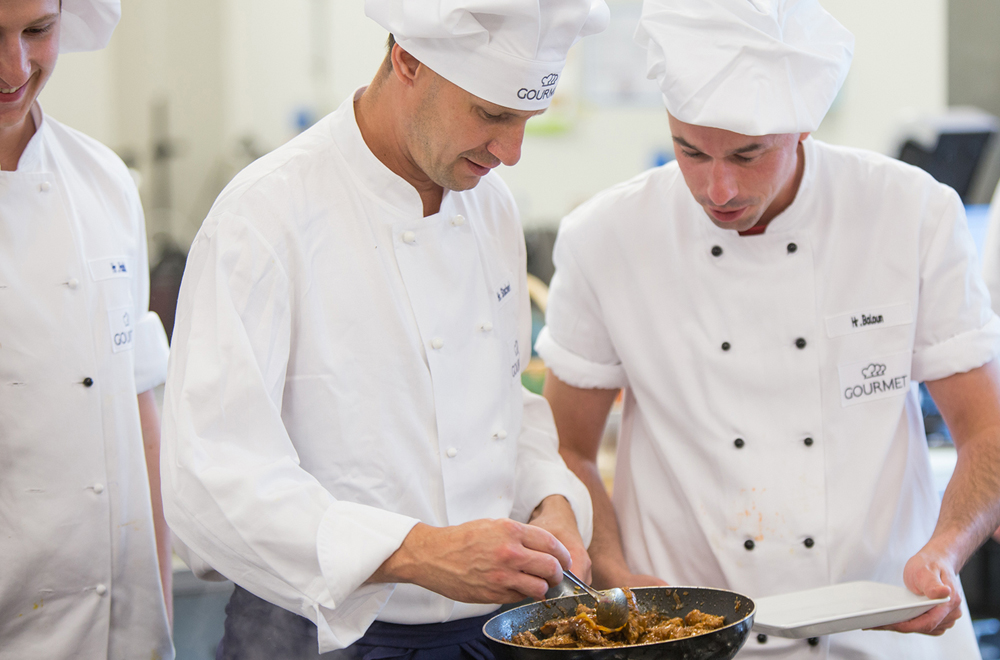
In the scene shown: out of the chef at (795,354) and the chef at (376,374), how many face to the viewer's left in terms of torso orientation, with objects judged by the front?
0

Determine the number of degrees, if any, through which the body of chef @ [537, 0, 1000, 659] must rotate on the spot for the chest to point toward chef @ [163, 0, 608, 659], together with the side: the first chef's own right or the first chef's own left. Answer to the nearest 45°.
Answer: approximately 45° to the first chef's own right

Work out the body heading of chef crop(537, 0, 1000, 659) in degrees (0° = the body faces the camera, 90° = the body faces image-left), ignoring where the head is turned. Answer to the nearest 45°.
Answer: approximately 0°

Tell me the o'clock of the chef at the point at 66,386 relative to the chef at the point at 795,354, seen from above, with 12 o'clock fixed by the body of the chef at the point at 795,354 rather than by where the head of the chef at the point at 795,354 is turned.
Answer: the chef at the point at 66,386 is roughly at 2 o'clock from the chef at the point at 795,354.

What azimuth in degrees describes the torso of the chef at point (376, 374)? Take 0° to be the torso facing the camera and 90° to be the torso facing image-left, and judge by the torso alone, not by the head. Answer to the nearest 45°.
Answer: approximately 315°
